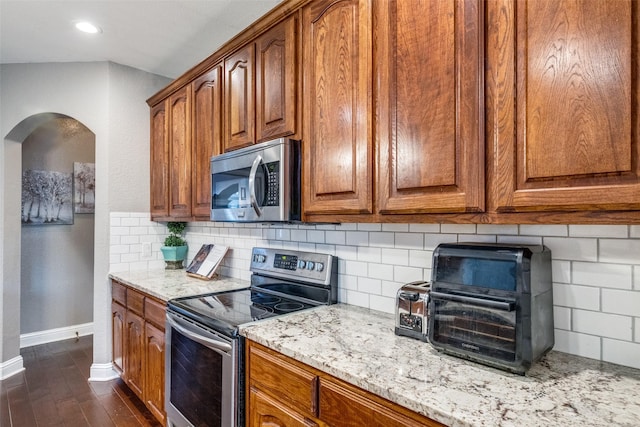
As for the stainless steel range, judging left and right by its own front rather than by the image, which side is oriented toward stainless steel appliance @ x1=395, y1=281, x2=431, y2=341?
left

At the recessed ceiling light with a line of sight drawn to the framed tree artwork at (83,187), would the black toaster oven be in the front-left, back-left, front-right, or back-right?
back-right

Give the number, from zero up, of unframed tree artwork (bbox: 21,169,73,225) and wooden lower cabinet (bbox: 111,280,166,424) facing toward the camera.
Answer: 1

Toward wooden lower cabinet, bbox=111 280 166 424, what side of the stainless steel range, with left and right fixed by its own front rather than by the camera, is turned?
right
